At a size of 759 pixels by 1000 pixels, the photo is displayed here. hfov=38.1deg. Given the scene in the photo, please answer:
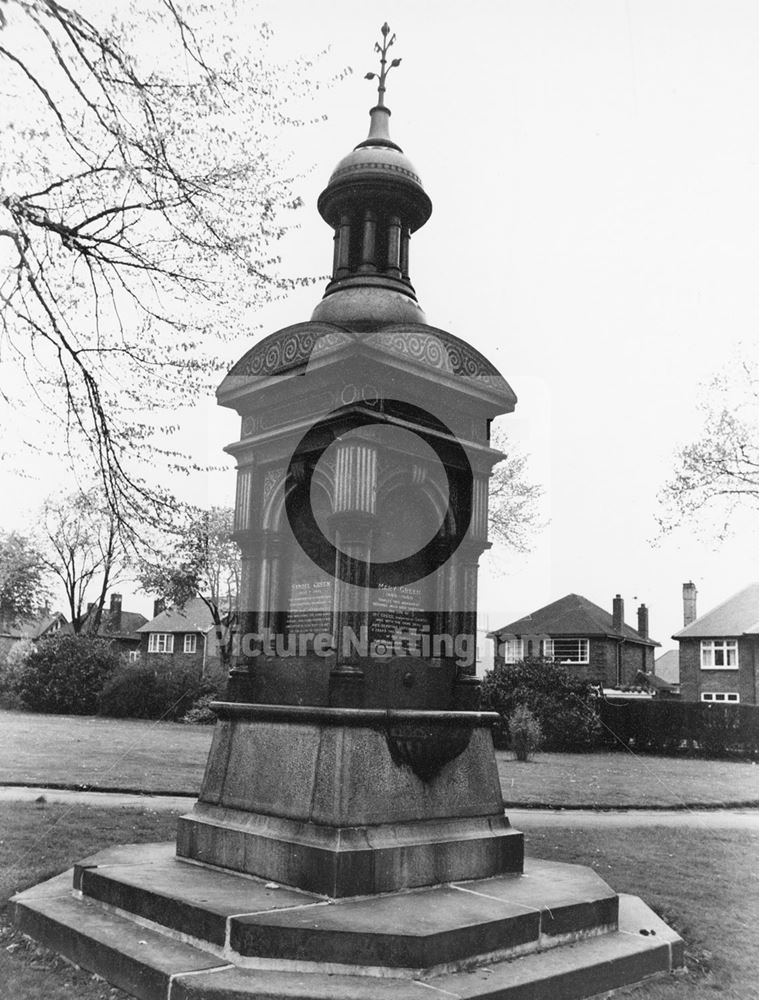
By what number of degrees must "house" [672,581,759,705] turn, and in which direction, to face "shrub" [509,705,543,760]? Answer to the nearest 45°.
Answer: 0° — it already faces it

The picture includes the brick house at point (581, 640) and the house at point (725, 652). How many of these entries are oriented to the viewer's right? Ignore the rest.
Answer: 0

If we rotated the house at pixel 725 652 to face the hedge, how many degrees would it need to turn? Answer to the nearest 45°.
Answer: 0° — it already faces it

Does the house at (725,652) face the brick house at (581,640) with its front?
no

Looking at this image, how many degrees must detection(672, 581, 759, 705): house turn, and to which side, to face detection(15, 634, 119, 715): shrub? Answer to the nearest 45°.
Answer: approximately 45° to its right

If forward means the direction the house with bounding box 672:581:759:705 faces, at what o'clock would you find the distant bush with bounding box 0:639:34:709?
The distant bush is roughly at 2 o'clock from the house.

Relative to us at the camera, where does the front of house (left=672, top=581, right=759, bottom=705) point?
facing the viewer

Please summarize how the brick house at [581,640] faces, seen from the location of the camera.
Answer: facing the viewer and to the left of the viewer

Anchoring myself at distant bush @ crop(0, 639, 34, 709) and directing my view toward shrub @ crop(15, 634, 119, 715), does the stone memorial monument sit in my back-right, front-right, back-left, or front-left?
front-right

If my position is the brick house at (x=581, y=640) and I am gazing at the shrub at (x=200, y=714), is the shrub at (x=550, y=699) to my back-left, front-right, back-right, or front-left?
front-left

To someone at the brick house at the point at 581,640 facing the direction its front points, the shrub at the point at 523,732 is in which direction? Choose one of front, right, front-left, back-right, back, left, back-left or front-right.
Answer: front-left

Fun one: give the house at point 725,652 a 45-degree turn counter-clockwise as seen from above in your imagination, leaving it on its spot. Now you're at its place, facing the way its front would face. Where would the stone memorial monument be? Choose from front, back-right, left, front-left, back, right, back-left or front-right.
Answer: front-right
